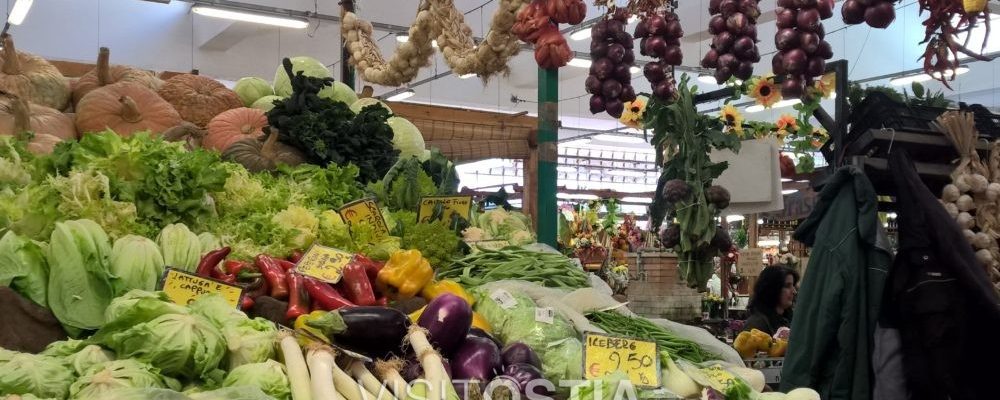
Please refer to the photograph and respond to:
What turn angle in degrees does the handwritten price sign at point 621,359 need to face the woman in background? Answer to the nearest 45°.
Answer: approximately 180°

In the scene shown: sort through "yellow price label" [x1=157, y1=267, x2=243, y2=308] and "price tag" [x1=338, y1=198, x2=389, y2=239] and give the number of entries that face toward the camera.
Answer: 2

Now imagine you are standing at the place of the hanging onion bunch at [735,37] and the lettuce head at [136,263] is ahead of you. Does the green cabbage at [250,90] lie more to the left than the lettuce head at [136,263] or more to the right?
right

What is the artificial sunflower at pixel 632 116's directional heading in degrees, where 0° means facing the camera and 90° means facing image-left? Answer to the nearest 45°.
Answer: approximately 0°

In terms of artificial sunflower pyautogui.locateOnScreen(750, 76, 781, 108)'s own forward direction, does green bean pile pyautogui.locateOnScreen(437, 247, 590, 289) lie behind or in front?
in front

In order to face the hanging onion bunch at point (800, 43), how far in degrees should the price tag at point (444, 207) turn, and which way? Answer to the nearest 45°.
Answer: approximately 90° to its left

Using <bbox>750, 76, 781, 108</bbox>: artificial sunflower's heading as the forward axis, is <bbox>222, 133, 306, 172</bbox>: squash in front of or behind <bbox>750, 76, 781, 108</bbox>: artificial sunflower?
in front

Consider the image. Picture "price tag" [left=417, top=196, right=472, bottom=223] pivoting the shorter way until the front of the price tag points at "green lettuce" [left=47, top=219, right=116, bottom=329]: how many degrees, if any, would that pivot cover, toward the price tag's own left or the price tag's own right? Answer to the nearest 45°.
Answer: approximately 45° to the price tag's own right

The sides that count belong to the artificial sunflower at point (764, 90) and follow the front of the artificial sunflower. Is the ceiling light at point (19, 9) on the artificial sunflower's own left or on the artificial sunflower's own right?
on the artificial sunflower's own right

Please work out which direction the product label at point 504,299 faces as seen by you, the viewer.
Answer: facing the viewer

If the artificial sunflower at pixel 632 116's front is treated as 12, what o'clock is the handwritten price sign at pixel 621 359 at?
The handwritten price sign is roughly at 12 o'clock from the artificial sunflower.

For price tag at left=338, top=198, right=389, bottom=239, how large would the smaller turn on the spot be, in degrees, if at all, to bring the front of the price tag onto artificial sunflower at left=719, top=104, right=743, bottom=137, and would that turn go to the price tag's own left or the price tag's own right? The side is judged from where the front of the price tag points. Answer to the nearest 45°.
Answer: approximately 135° to the price tag's own left

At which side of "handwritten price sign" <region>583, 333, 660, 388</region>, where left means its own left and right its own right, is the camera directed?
front

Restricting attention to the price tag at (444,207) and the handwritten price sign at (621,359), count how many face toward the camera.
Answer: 2
